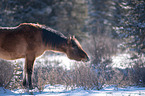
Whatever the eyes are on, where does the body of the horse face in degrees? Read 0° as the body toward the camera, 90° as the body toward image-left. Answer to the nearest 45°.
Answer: approximately 270°
